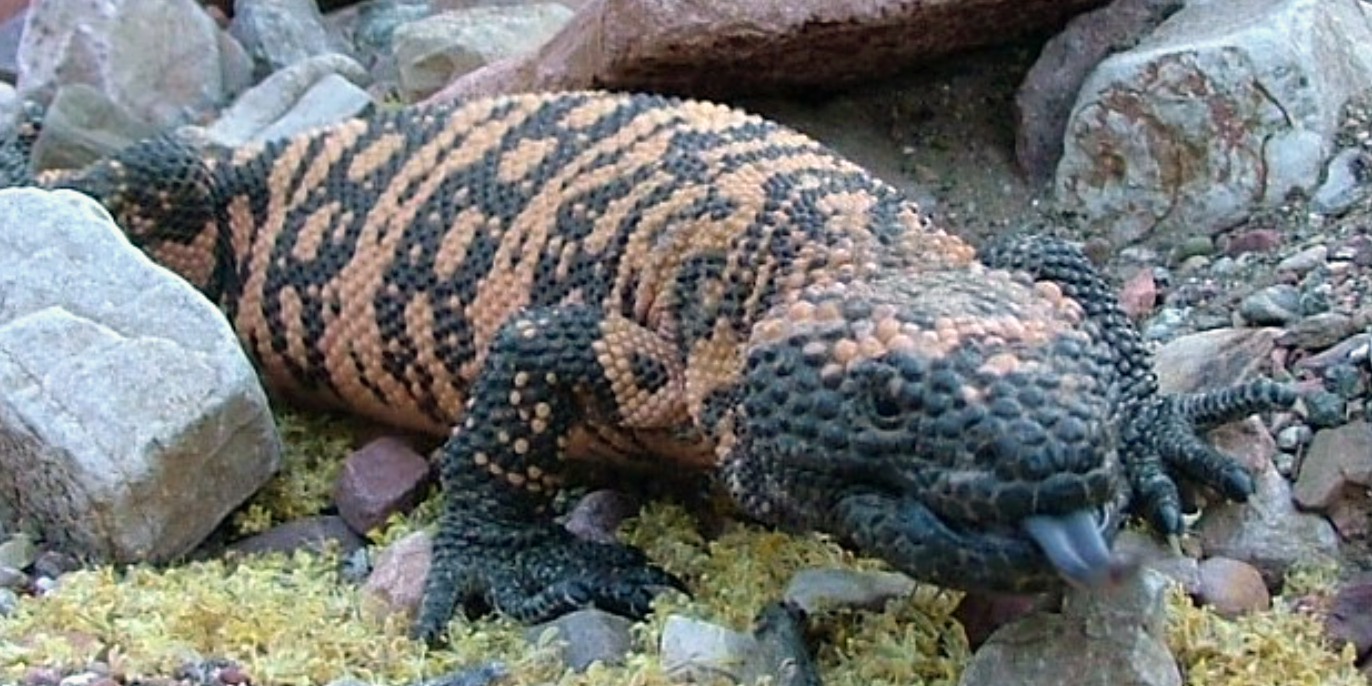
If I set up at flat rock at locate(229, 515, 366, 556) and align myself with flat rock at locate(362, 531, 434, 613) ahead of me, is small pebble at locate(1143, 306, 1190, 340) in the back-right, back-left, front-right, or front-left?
front-left

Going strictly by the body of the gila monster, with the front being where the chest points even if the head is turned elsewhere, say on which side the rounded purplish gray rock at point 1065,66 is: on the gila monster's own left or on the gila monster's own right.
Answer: on the gila monster's own left

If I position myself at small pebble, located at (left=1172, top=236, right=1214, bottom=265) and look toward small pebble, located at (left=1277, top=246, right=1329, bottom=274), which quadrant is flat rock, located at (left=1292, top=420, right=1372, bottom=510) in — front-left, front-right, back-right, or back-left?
front-right

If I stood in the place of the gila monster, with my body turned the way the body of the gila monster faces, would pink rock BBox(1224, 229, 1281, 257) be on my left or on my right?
on my left

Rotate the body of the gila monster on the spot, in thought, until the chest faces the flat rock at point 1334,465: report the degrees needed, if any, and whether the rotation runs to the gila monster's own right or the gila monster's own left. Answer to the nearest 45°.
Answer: approximately 45° to the gila monster's own left

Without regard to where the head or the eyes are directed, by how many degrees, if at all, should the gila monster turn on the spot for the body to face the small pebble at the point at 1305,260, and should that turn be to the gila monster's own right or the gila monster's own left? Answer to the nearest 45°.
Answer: approximately 45° to the gila monster's own left

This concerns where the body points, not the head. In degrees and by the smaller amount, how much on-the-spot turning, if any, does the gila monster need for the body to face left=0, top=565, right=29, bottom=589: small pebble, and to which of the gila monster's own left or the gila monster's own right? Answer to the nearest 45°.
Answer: approximately 135° to the gila monster's own right

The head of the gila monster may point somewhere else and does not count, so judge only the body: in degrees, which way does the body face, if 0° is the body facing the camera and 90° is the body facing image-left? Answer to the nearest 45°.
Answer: approximately 315°

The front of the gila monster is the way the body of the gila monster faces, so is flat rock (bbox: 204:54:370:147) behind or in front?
behind

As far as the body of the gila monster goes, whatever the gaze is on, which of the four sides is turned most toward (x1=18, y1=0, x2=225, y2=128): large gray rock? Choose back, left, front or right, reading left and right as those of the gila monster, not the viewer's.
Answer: back

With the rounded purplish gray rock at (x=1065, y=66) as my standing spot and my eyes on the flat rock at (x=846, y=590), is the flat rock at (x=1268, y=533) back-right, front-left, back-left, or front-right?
front-left

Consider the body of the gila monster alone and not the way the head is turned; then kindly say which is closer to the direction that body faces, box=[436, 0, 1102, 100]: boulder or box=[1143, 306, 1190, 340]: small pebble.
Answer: the small pebble

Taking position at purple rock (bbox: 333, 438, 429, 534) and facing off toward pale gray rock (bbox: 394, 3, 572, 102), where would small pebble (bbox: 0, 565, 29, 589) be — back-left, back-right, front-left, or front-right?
back-left

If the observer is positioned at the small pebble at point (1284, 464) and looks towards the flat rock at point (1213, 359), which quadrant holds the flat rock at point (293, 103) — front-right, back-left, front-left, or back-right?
front-left
